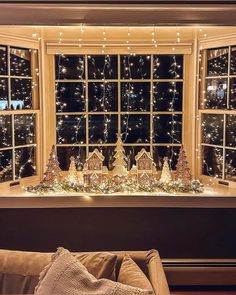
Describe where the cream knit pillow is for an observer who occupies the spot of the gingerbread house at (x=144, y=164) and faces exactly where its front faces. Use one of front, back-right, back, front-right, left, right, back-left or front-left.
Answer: front

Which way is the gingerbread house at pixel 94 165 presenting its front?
toward the camera

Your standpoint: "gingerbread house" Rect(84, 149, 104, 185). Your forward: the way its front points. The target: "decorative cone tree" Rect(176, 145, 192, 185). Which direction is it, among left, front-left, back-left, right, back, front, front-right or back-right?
left

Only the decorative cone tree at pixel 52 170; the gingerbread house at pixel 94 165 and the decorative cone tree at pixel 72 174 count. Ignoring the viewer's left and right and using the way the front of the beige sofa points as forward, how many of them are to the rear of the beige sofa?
3

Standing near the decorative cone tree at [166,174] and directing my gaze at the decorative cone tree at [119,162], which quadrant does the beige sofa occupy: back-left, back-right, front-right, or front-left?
front-left

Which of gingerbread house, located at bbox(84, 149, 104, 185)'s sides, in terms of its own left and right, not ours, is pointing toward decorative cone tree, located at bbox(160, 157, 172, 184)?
left

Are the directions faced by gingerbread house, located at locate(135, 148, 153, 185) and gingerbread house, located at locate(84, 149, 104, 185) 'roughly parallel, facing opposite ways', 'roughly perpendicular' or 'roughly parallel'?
roughly parallel

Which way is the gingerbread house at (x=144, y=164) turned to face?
toward the camera

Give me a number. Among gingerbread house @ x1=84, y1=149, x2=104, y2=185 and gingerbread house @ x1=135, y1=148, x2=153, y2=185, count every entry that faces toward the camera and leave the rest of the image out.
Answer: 2
